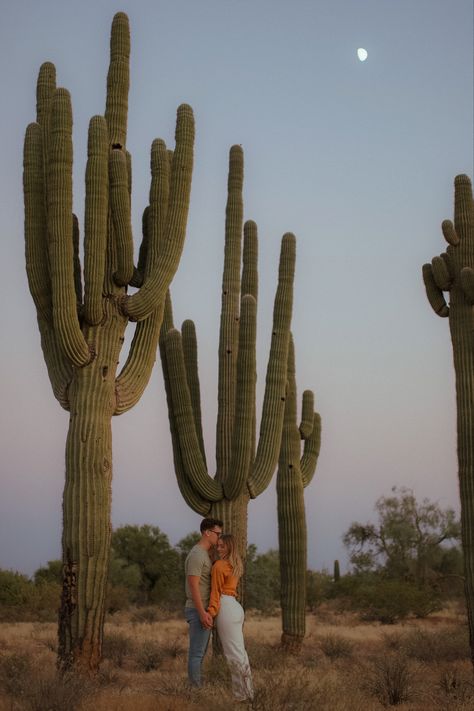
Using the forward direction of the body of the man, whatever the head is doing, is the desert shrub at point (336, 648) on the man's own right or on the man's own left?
on the man's own left

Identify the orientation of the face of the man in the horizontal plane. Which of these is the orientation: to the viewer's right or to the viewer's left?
to the viewer's right

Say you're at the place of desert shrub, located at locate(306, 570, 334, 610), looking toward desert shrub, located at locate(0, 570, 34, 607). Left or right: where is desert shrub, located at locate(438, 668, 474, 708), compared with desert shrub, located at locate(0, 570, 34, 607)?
left

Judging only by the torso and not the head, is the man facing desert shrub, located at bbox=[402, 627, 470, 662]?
no

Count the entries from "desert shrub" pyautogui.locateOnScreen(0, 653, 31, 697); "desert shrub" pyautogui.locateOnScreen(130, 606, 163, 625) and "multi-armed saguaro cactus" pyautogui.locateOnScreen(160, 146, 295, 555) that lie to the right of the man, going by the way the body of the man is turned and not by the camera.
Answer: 0

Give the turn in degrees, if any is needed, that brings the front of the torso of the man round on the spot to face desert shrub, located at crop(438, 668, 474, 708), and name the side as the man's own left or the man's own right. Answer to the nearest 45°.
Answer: approximately 45° to the man's own right

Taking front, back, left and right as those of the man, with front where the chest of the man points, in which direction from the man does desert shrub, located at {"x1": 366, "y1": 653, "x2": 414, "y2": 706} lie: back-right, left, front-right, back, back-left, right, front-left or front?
front-right

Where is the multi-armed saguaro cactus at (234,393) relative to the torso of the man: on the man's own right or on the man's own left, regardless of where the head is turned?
on the man's own left

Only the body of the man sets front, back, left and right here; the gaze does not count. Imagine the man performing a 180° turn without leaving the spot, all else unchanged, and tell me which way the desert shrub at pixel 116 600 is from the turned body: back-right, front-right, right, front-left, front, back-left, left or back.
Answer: right

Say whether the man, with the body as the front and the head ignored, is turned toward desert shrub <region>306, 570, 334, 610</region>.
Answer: no

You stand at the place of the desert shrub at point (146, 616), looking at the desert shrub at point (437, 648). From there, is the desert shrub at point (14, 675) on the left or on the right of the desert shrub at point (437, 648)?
right

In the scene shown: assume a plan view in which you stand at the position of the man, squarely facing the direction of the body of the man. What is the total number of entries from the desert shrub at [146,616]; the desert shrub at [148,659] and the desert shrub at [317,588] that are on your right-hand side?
0

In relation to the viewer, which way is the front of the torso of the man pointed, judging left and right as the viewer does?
facing to the right of the viewer

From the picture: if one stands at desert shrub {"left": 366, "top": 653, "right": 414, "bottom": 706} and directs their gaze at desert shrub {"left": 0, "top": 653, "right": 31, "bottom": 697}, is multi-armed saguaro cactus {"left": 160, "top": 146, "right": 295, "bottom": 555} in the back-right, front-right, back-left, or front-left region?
front-right

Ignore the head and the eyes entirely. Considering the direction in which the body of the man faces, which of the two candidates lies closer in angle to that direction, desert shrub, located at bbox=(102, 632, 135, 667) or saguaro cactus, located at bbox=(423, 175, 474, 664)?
the saguaro cactus

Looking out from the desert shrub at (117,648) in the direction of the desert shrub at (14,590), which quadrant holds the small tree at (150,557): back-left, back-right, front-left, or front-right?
front-right

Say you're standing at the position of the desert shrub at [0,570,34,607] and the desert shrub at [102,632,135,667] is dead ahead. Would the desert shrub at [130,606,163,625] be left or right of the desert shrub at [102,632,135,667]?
left

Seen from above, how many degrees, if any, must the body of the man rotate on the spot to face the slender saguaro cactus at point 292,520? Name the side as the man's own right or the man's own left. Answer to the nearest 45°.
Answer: approximately 90° to the man's own left
